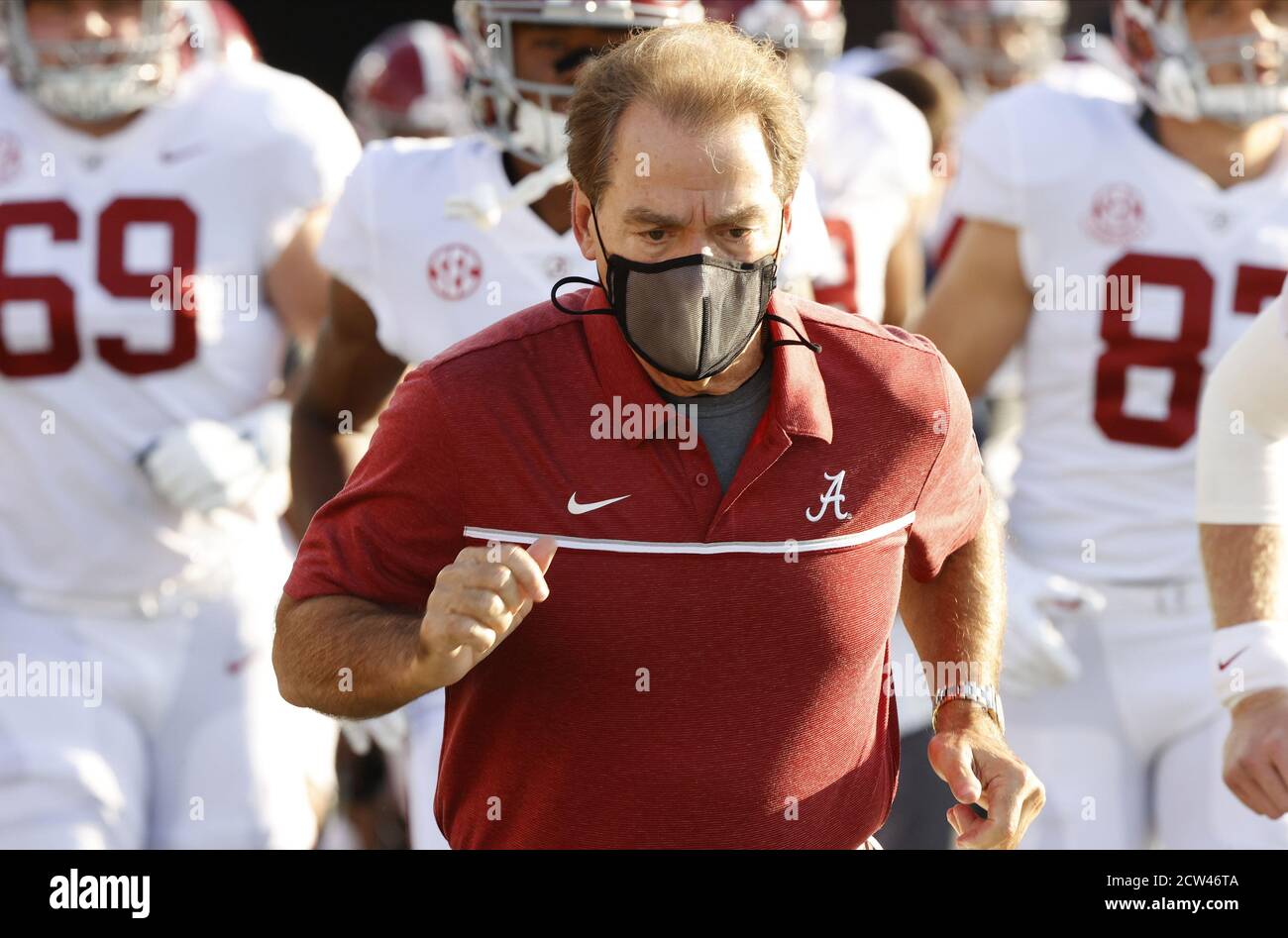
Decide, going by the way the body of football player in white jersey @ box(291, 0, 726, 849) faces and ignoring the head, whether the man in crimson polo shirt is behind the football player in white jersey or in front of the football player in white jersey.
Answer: in front

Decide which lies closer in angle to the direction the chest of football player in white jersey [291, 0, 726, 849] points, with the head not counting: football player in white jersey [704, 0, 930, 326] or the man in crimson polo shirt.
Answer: the man in crimson polo shirt

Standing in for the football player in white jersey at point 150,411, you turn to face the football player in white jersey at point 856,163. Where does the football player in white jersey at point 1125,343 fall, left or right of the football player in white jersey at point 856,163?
right

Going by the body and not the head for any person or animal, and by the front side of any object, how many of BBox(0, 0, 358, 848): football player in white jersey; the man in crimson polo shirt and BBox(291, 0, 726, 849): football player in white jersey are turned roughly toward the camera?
3

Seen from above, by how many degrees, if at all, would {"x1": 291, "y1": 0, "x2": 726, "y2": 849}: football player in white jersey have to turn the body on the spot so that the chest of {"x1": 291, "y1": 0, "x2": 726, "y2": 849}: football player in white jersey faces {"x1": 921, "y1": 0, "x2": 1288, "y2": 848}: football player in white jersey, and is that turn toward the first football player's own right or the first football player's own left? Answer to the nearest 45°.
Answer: approximately 90° to the first football player's own left

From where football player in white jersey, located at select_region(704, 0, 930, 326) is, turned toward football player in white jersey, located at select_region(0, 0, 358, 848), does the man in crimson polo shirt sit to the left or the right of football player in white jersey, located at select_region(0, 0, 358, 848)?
left

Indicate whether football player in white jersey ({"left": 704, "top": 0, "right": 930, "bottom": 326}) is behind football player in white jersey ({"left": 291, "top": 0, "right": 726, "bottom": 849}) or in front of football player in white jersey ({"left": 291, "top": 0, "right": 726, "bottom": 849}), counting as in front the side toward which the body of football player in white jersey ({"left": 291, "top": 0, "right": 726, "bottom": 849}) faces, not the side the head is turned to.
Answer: behind

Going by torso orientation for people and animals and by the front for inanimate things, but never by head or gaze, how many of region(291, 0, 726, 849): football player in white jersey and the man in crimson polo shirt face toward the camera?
2

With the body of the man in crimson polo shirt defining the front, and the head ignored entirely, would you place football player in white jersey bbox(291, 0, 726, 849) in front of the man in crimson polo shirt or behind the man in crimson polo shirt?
behind

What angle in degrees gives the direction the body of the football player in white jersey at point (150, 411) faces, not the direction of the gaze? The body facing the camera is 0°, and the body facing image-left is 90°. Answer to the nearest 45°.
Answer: approximately 0°

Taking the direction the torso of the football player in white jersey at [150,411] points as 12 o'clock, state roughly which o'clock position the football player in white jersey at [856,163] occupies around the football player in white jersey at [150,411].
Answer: the football player in white jersey at [856,163] is roughly at 8 o'clock from the football player in white jersey at [150,411].

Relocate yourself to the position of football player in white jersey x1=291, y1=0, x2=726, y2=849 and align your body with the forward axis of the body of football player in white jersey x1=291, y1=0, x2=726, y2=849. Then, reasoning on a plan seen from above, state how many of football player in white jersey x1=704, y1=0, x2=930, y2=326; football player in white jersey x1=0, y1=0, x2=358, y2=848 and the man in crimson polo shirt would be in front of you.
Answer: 1

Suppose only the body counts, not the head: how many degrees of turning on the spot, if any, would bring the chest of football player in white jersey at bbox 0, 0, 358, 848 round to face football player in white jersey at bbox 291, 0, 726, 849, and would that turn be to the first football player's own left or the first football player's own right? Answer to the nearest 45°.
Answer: approximately 45° to the first football player's own left

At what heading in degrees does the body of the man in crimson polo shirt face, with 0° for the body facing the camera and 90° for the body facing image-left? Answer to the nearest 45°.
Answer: approximately 0°
